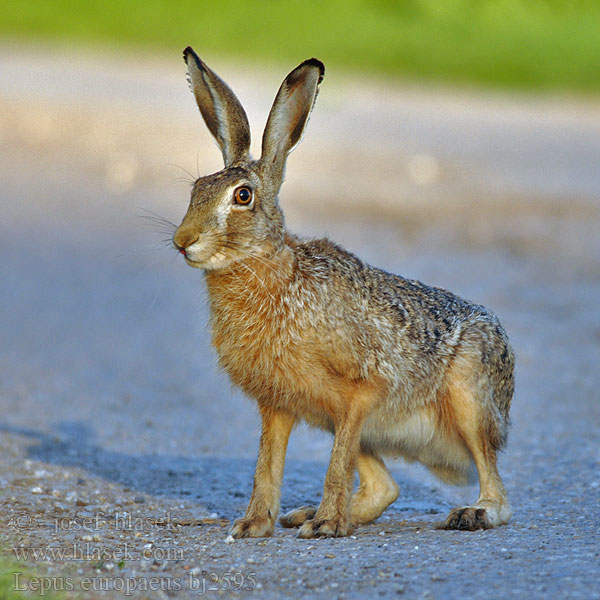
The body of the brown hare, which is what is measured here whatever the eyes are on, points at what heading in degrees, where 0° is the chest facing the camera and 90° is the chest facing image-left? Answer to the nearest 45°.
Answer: approximately 45°
